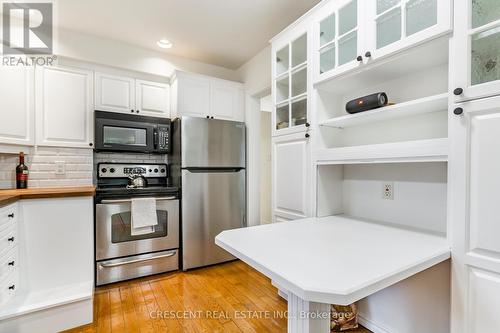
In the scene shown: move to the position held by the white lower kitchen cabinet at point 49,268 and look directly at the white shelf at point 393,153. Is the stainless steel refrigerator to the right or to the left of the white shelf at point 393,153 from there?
left

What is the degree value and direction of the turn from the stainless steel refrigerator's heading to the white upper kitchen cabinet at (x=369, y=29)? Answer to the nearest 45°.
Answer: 0° — it already faces it

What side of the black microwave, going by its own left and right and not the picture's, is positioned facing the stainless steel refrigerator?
left

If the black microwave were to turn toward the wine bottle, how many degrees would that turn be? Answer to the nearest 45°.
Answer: approximately 90° to its right

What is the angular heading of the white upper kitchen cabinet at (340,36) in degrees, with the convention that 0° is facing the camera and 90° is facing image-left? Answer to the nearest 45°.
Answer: approximately 45°

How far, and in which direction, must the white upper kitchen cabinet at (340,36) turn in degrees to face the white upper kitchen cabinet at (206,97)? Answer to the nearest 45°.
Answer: approximately 90° to its right

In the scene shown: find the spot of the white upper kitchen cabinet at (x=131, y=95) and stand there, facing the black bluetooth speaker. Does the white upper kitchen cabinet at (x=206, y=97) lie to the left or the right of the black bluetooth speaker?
left

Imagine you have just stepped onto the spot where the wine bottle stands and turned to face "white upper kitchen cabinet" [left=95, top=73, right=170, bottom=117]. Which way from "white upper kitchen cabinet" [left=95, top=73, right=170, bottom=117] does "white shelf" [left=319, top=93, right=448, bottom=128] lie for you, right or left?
right

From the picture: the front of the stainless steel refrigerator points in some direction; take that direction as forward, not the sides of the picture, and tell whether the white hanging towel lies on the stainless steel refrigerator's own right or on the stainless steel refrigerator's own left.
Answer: on the stainless steel refrigerator's own right

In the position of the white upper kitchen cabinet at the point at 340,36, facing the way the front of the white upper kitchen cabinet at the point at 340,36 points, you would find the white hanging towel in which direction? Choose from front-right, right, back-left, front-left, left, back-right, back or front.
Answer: front-right

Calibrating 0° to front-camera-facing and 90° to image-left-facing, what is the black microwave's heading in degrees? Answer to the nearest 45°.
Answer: approximately 0°

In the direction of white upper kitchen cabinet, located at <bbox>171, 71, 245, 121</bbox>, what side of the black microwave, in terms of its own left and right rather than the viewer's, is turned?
left
